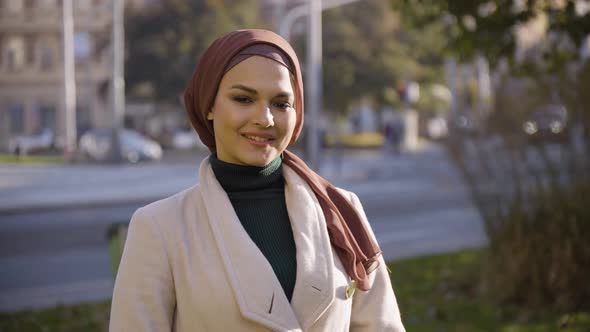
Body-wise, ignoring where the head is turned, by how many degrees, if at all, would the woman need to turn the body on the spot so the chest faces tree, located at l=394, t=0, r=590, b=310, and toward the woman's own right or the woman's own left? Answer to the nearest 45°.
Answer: approximately 90° to the woman's own left

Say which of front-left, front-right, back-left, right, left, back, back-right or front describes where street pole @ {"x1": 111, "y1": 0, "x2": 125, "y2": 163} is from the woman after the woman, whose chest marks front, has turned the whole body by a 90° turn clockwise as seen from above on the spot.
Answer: back-right

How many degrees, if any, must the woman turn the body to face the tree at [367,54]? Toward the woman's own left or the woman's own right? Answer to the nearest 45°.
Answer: approximately 135° to the woman's own left

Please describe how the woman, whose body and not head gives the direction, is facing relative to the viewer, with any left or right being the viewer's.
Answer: facing the viewer and to the right of the viewer

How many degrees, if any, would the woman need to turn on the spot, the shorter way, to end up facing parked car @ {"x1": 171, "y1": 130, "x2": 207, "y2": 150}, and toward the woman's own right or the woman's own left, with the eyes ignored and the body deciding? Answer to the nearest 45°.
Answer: approximately 135° to the woman's own left

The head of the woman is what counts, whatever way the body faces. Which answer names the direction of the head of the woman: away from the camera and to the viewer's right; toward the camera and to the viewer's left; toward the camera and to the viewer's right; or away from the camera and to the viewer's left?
toward the camera and to the viewer's right
